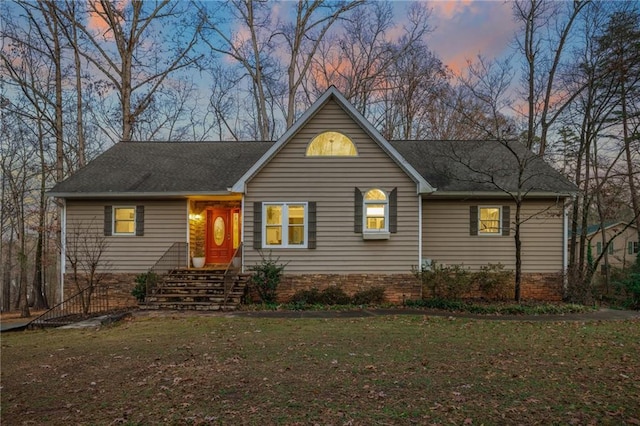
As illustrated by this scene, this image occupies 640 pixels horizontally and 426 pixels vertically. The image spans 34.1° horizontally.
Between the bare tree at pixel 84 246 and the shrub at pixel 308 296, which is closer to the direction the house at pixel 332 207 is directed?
the shrub

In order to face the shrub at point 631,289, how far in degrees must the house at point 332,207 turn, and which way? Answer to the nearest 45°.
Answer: approximately 90° to its left

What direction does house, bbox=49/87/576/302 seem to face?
toward the camera

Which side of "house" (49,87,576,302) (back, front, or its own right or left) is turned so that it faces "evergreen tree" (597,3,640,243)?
left

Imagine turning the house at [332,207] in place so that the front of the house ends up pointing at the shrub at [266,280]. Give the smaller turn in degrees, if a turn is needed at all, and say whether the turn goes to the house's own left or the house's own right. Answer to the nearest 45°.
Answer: approximately 45° to the house's own right

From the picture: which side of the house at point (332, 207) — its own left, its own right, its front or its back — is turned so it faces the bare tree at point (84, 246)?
right
